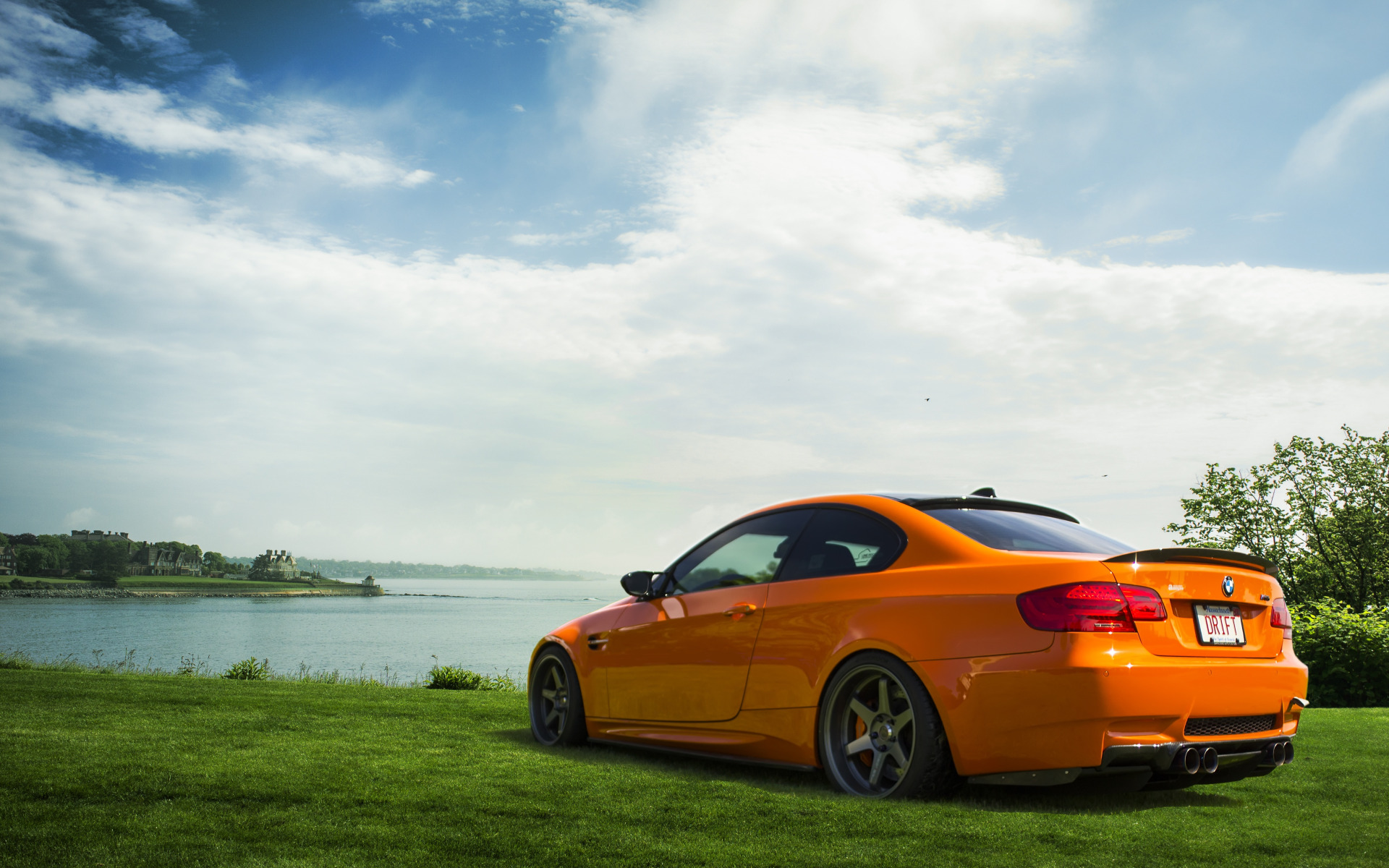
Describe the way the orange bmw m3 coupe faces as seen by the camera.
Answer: facing away from the viewer and to the left of the viewer

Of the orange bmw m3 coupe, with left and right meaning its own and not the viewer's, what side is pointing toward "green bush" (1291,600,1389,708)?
right

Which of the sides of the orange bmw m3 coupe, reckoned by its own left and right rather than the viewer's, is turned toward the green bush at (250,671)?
front

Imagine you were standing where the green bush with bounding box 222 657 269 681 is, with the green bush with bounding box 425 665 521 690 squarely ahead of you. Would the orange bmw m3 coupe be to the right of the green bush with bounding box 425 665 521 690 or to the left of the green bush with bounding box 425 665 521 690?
right

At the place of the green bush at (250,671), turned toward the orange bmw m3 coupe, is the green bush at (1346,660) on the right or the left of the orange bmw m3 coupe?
left

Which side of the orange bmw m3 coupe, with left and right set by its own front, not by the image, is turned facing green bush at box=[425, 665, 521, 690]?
front
